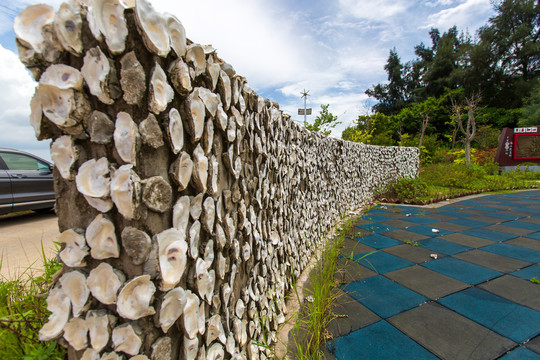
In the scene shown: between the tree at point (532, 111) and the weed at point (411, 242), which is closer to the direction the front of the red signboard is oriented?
the weed

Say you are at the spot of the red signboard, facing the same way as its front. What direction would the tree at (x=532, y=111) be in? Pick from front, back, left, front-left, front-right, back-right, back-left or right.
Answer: back

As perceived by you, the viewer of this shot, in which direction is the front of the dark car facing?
facing to the right of the viewer

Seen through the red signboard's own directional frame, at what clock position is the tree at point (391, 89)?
The tree is roughly at 5 o'clock from the red signboard.

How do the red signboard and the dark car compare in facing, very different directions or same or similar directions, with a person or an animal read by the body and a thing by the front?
very different directions

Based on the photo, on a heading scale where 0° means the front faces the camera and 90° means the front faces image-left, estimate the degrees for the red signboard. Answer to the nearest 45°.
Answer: approximately 0°
